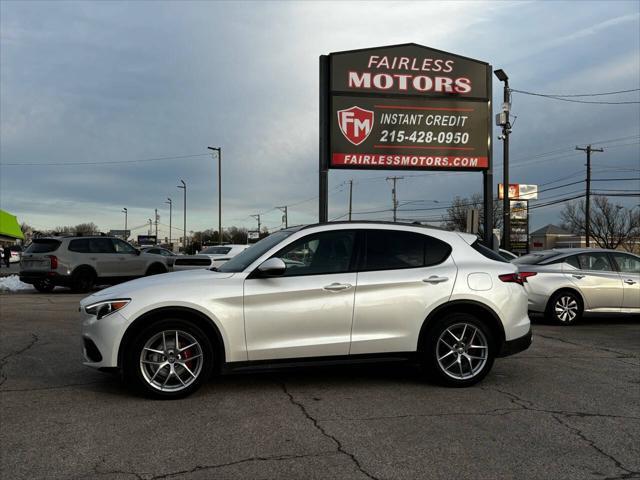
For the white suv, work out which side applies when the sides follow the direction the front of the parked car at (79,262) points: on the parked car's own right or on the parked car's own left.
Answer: on the parked car's own right

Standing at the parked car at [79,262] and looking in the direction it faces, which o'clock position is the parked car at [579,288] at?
the parked car at [579,288] is roughly at 3 o'clock from the parked car at [79,262].

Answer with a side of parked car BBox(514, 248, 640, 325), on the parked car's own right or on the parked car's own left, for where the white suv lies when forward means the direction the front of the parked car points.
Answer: on the parked car's own right

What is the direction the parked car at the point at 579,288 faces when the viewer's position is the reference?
facing to the right of the viewer

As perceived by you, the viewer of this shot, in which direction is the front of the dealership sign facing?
facing the viewer

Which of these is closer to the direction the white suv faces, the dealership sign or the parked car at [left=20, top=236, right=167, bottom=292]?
the parked car

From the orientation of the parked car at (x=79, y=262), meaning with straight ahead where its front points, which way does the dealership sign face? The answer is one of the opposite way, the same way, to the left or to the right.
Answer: the opposite way

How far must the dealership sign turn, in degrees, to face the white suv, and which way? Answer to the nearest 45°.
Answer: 0° — it already faces it

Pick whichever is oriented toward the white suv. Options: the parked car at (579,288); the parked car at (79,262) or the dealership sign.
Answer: the dealership sign

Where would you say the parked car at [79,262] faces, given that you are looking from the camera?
facing away from the viewer and to the right of the viewer

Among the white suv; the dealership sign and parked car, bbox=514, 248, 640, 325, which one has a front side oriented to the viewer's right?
the parked car

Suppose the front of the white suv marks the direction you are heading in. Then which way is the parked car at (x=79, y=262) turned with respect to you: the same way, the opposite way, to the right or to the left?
to the right

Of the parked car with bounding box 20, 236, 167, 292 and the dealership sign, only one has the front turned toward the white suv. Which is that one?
the dealership sign

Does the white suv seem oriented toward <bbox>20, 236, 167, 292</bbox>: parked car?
no

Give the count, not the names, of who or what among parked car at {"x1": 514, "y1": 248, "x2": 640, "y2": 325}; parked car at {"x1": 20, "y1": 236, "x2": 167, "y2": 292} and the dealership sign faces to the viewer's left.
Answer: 0

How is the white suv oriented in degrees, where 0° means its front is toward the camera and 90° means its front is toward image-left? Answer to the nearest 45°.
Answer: approximately 90°
